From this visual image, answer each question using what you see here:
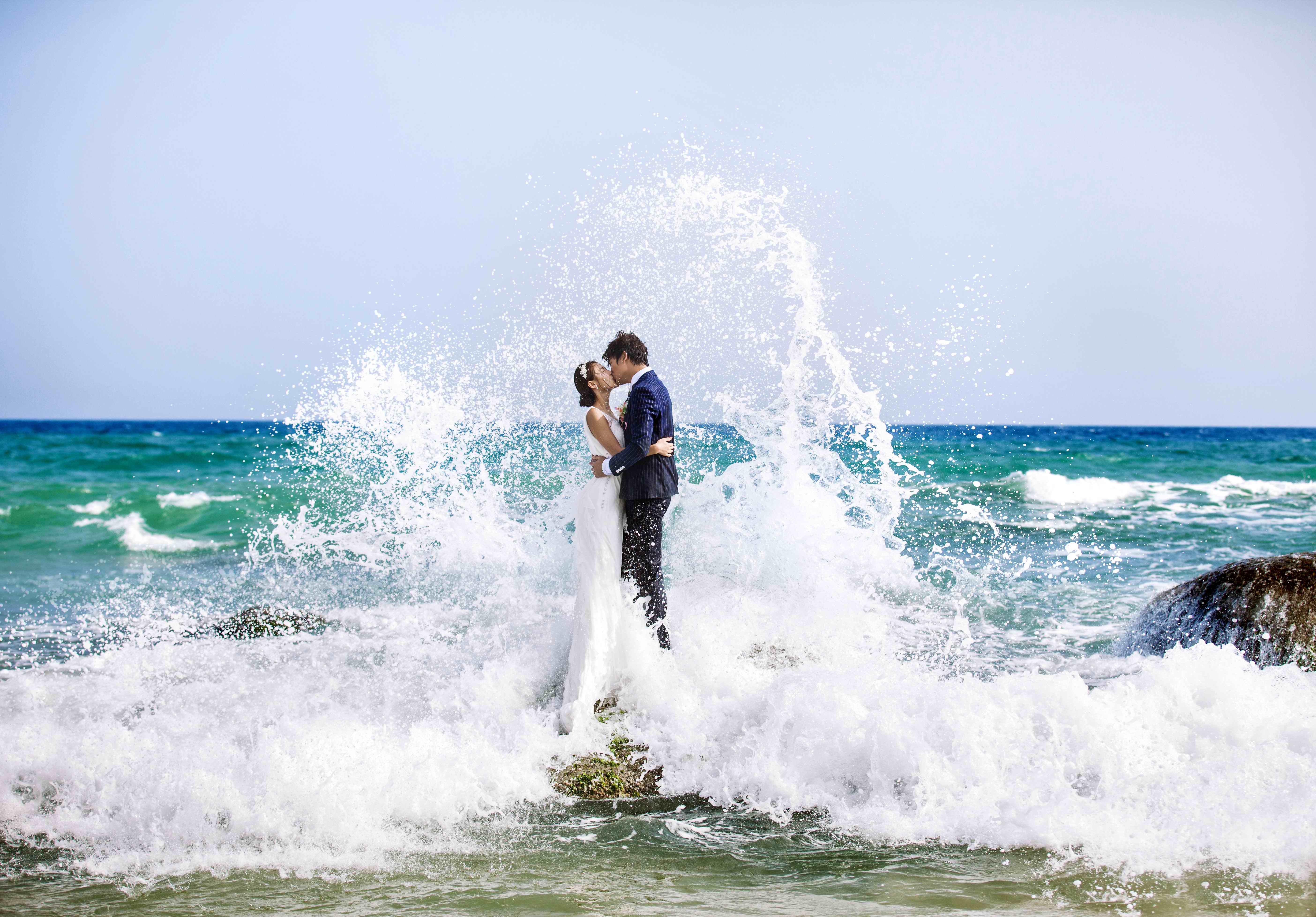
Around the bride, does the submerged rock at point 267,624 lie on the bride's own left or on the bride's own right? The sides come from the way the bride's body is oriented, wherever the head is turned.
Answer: on the bride's own left

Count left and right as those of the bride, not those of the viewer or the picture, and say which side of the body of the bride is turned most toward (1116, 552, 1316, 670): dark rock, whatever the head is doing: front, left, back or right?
front

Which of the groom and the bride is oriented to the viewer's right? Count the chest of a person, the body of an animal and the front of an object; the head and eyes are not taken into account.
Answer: the bride

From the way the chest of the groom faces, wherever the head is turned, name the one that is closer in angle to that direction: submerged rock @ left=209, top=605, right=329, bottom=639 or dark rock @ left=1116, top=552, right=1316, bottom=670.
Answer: the submerged rock

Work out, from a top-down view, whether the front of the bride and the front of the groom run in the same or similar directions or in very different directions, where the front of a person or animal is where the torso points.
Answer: very different directions

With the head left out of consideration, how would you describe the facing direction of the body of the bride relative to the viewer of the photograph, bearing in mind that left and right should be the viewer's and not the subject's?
facing to the right of the viewer

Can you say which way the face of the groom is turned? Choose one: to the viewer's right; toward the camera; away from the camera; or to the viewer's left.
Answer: to the viewer's left

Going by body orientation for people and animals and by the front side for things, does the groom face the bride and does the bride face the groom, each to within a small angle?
yes

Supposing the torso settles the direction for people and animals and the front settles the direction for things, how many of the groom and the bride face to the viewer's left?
1

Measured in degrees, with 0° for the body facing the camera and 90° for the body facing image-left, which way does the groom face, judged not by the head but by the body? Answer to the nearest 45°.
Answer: approximately 90°

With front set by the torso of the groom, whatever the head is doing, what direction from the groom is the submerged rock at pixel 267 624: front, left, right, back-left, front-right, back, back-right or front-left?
front-right

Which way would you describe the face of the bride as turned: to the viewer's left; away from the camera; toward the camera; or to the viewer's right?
to the viewer's right
